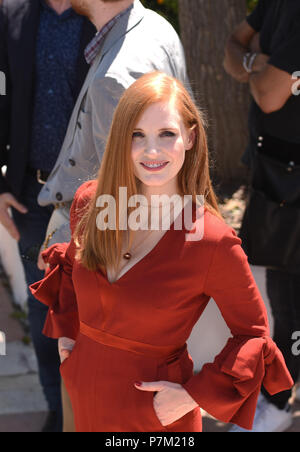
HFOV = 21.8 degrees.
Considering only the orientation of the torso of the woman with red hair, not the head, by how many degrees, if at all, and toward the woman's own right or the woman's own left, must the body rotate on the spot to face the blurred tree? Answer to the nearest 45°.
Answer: approximately 135° to the woman's own right

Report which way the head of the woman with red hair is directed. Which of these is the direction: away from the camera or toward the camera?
toward the camera

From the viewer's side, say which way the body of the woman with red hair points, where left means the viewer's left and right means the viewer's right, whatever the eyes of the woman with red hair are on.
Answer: facing the viewer and to the left of the viewer
